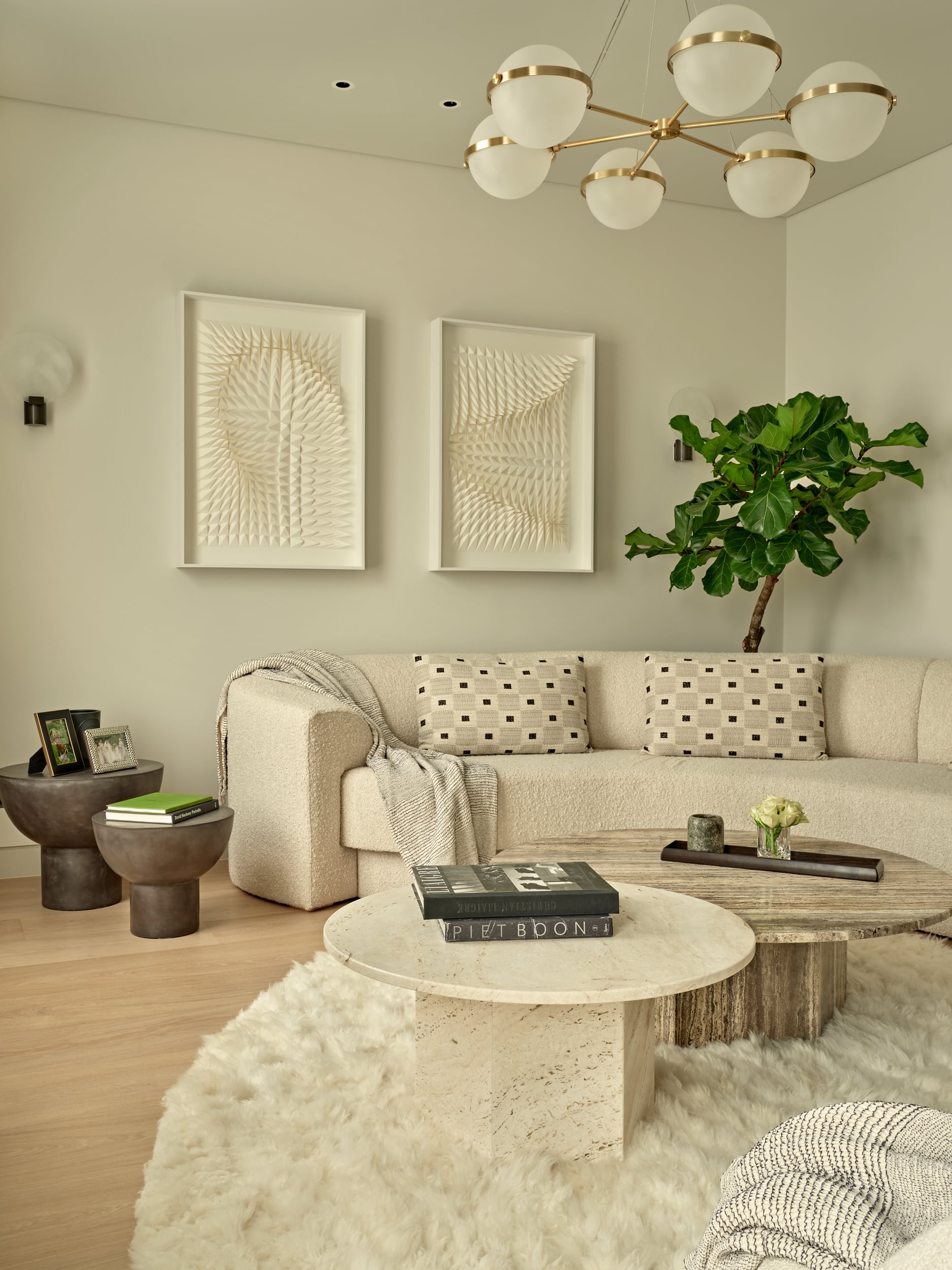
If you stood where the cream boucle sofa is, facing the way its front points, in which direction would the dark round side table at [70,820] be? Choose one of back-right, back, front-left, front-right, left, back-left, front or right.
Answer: right

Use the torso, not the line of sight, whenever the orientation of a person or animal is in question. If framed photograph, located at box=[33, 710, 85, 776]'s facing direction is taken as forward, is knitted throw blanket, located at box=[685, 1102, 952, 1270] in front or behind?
in front

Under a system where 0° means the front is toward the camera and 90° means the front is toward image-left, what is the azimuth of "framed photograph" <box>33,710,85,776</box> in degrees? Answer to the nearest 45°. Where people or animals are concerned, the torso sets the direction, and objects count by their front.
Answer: approximately 315°

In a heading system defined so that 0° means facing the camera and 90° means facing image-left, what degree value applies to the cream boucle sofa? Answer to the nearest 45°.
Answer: approximately 0°

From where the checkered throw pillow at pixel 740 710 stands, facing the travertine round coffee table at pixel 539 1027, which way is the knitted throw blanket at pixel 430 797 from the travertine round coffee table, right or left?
right

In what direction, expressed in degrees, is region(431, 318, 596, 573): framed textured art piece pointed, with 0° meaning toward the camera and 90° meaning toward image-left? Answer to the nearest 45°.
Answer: approximately 315°

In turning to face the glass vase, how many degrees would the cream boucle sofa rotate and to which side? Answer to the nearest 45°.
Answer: approximately 45° to its left

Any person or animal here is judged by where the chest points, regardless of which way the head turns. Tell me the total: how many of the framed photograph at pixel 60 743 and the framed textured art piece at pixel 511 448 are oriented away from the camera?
0

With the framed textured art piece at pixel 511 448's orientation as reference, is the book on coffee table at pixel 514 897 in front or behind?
in front

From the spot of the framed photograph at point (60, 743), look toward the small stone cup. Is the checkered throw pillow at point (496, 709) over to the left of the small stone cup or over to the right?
left

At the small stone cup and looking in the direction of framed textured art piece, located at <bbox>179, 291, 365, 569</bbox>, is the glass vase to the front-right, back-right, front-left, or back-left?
back-right
